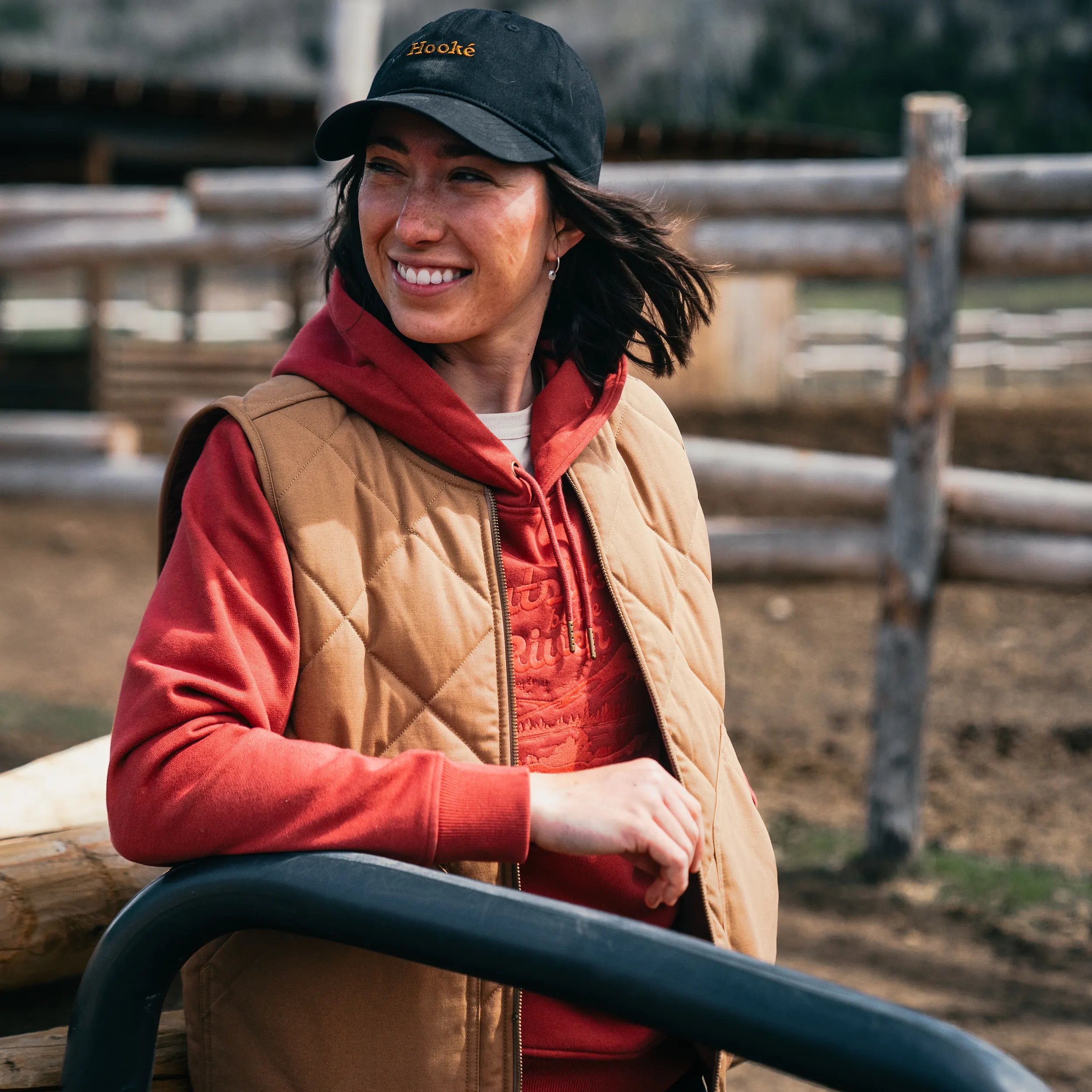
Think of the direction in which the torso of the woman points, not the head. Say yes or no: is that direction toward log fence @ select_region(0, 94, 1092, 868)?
no

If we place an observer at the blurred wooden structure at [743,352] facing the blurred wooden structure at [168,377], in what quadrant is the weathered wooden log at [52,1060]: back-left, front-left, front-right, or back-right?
front-left

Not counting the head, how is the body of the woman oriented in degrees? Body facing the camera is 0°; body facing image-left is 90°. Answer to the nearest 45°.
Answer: approximately 315°

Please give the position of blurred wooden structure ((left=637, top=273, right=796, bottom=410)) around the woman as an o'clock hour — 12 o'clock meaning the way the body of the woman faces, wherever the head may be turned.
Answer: The blurred wooden structure is roughly at 8 o'clock from the woman.
